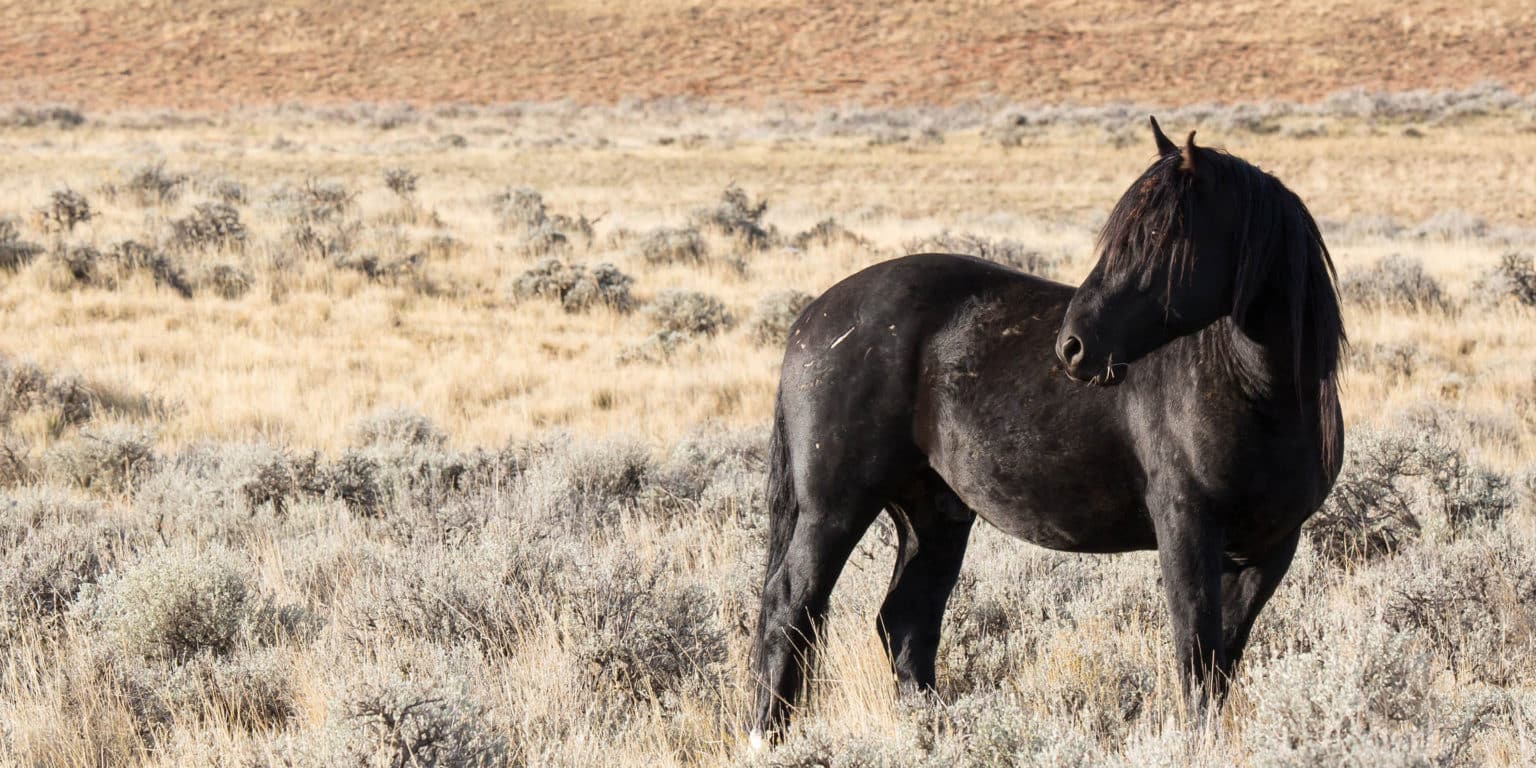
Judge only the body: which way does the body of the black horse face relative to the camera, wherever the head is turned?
to the viewer's right
